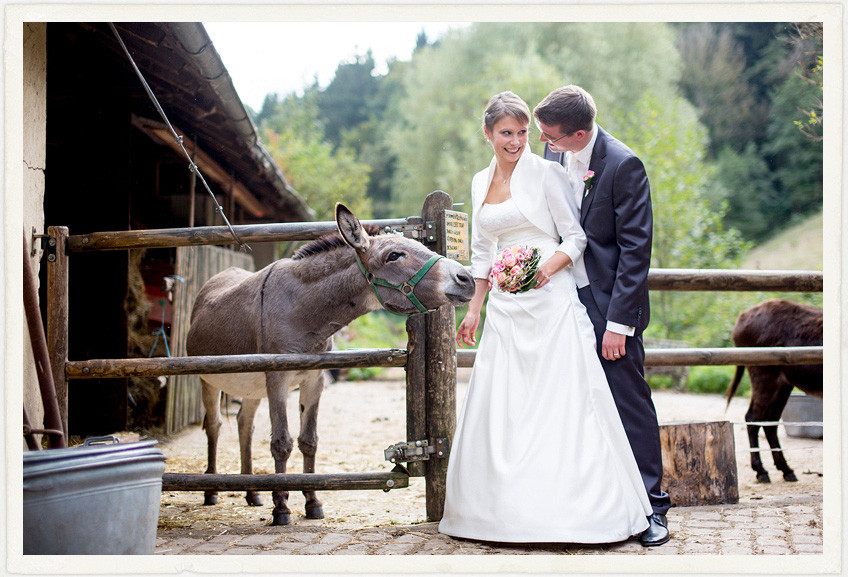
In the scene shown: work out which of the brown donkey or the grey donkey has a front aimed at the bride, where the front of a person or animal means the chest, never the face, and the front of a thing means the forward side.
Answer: the grey donkey

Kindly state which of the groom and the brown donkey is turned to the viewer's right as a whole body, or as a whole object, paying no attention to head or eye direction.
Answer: the brown donkey

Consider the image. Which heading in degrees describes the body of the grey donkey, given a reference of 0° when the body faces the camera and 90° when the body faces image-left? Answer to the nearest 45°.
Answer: approximately 315°

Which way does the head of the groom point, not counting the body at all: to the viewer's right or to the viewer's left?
to the viewer's left

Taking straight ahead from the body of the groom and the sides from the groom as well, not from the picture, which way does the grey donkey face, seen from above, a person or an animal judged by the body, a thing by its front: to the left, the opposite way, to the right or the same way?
to the left

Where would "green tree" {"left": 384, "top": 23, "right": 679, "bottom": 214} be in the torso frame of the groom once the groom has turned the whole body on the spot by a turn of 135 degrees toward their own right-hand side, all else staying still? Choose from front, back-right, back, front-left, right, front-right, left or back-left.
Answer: front

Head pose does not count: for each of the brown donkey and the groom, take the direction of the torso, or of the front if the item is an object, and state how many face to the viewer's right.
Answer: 1

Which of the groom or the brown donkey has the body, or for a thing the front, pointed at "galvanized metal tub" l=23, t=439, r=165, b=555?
the groom

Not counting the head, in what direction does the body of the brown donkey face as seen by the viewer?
to the viewer's right
